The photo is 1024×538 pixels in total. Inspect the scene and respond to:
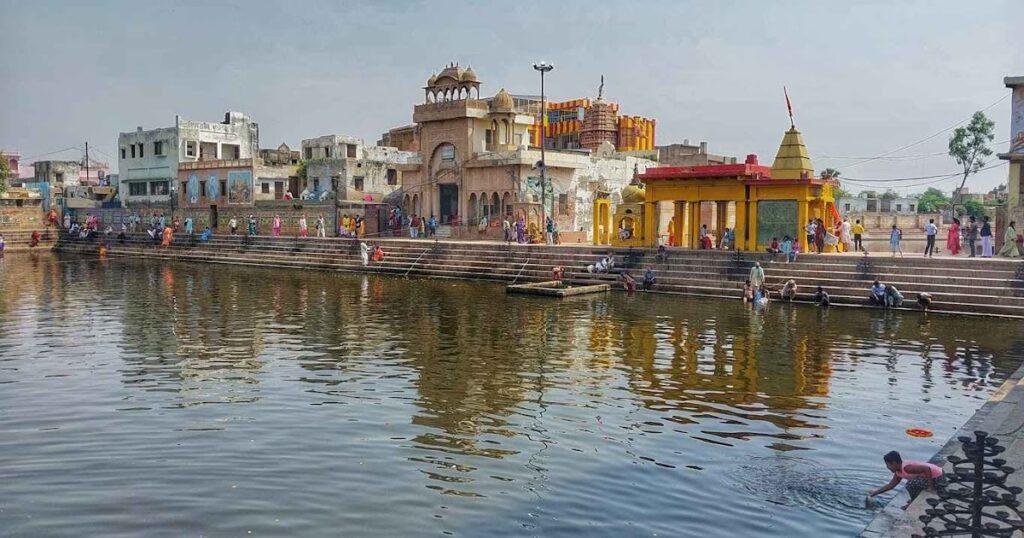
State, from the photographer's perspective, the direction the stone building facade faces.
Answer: facing the viewer and to the left of the viewer

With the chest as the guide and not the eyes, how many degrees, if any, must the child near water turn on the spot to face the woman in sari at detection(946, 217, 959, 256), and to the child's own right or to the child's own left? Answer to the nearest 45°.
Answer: approximately 90° to the child's own right

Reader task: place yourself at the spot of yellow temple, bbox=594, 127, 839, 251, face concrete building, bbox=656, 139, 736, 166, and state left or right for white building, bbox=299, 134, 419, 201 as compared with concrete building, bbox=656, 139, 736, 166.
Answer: left

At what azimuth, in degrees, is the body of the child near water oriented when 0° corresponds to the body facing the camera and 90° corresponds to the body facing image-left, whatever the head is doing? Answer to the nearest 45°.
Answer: approximately 90°

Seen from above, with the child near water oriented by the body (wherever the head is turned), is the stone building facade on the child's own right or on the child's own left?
on the child's own right

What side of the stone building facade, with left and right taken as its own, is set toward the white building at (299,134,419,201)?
right

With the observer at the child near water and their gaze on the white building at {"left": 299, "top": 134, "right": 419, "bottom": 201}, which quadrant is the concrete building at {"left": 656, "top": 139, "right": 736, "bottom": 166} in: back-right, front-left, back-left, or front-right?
front-right

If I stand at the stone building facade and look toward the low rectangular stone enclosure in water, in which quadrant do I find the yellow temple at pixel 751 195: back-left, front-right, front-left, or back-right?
front-left

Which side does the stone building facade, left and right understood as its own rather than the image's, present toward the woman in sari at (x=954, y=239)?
left

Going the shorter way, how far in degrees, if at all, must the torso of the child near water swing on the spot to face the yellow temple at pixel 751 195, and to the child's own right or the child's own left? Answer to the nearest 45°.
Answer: approximately 90° to the child's own right

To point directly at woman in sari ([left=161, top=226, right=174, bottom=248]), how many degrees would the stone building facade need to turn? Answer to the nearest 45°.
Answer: approximately 45° to its right

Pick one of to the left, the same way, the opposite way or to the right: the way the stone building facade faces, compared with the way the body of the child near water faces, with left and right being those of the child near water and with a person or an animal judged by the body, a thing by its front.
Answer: to the left

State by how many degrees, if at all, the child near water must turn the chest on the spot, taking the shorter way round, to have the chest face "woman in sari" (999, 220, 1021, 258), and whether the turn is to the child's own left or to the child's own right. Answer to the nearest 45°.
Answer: approximately 90° to the child's own right

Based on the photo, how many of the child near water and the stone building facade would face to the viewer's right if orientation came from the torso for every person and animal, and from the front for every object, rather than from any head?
0

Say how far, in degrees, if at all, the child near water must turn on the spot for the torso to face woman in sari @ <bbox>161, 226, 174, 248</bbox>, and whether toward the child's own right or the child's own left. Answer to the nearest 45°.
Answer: approximately 45° to the child's own right
